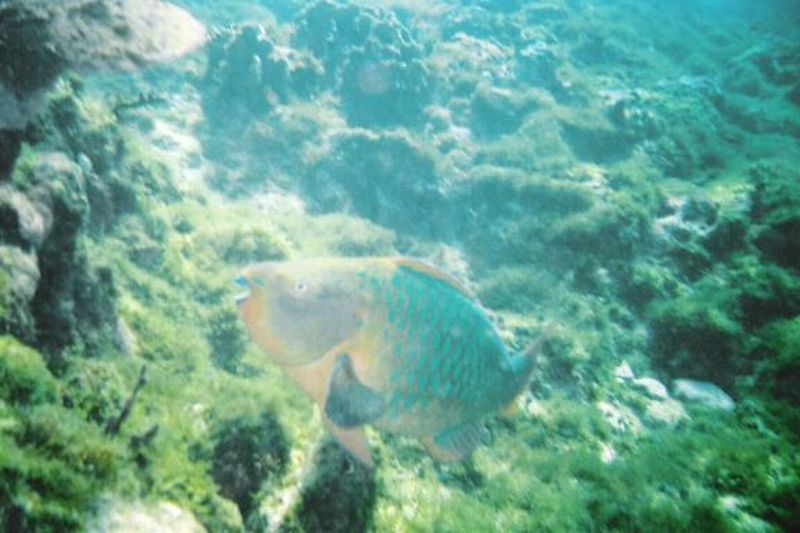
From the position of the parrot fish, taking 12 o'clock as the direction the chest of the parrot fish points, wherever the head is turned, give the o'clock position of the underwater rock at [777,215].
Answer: The underwater rock is roughly at 4 o'clock from the parrot fish.

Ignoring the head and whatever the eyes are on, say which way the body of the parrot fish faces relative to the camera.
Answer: to the viewer's left

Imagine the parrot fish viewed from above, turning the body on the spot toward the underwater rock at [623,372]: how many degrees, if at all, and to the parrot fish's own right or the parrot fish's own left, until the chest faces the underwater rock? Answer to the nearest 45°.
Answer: approximately 135° to the parrot fish's own right

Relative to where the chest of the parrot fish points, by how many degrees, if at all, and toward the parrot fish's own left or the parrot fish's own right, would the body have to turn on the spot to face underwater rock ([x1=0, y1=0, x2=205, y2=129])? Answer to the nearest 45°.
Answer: approximately 45° to the parrot fish's own right

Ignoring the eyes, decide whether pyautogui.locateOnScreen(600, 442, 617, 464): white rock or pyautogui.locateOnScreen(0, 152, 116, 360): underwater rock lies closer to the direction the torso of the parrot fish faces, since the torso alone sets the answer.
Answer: the underwater rock

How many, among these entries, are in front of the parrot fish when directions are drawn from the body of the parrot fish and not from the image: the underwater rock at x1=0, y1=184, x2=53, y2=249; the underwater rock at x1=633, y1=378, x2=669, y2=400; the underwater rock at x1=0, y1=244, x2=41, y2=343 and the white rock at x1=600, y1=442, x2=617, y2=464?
2

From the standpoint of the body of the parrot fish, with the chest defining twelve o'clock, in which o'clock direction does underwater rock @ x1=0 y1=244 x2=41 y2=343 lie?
The underwater rock is roughly at 12 o'clock from the parrot fish.

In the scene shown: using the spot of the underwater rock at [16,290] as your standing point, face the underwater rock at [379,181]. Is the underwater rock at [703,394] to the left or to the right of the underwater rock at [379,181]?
right

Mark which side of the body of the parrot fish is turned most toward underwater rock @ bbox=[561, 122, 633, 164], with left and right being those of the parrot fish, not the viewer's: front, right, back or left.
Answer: right

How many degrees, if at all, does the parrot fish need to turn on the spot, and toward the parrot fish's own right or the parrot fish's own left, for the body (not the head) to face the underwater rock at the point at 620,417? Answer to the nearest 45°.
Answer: approximately 135° to the parrot fish's own right

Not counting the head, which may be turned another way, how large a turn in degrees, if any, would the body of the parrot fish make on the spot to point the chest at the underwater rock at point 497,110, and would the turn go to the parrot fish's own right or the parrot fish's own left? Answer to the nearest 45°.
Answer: approximately 90° to the parrot fish's own right
